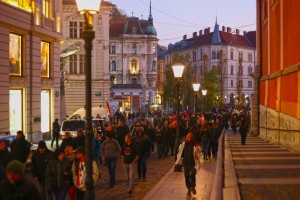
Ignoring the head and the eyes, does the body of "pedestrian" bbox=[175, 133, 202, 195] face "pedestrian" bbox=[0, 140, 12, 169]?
no

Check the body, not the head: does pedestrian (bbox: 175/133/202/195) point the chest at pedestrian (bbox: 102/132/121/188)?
no

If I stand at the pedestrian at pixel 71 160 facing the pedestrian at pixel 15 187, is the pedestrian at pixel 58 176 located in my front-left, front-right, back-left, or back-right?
front-right

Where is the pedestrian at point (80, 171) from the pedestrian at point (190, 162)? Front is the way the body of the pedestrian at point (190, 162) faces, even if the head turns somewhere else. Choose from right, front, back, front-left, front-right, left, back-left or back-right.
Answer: front-right

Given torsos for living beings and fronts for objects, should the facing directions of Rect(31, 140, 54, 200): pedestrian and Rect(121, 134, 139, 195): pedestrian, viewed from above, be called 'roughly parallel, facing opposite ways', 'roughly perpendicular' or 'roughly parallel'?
roughly parallel

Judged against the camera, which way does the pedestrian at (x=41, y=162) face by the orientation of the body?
toward the camera
